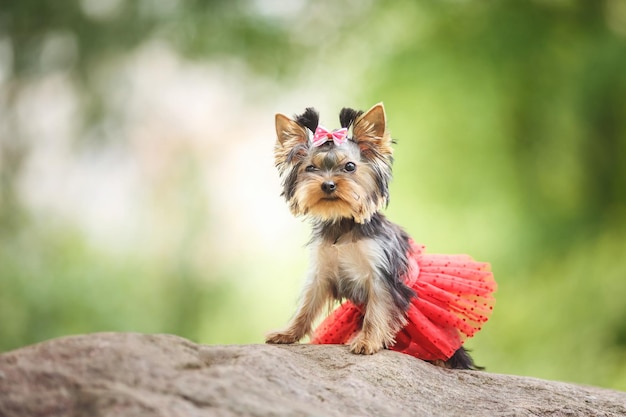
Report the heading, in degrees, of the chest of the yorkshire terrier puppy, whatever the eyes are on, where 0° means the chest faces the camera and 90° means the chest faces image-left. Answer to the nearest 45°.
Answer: approximately 45°
